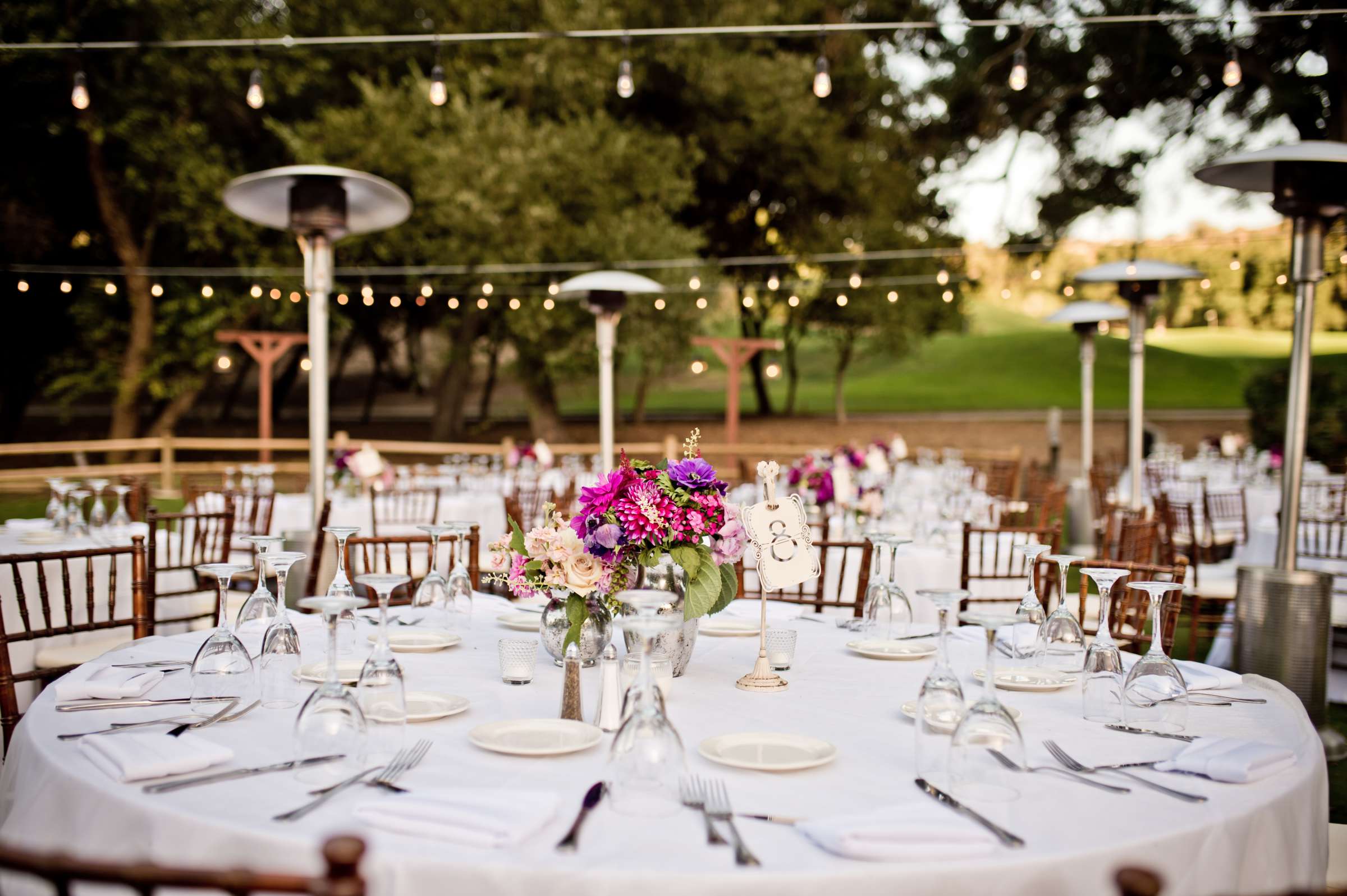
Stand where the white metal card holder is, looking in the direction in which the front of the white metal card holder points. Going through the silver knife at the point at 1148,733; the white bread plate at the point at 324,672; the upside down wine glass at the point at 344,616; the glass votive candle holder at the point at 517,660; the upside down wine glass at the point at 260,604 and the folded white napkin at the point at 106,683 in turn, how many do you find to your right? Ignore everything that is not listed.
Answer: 5

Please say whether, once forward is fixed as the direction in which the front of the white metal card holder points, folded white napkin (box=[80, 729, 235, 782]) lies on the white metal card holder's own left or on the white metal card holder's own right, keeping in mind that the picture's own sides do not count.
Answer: on the white metal card holder's own right

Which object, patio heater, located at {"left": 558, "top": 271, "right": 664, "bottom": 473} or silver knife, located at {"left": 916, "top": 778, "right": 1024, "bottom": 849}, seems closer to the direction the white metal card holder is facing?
the silver knife

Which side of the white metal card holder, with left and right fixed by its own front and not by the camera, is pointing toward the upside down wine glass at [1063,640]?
left

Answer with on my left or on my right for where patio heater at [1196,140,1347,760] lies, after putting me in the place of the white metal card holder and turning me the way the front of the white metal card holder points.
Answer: on my left

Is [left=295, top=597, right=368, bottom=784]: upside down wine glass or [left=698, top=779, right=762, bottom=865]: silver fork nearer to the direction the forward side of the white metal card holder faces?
the silver fork

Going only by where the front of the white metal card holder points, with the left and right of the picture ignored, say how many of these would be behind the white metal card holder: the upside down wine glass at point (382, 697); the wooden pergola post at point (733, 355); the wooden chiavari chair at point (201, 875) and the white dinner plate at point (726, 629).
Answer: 2

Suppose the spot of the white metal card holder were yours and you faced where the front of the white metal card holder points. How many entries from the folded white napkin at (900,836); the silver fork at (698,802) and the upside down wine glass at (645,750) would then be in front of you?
3

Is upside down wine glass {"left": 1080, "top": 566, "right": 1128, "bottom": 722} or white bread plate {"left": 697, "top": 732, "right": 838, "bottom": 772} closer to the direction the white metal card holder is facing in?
the white bread plate

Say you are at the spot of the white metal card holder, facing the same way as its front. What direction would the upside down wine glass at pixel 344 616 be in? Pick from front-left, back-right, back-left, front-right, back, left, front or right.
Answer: right

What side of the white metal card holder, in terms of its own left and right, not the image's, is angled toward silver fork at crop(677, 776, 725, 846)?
front

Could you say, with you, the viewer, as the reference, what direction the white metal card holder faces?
facing the viewer

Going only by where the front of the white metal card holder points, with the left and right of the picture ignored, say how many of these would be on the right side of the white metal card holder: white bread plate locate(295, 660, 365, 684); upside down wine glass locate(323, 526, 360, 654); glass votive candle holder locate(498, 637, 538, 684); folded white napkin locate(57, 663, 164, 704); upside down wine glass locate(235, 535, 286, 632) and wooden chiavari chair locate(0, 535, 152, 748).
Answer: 6

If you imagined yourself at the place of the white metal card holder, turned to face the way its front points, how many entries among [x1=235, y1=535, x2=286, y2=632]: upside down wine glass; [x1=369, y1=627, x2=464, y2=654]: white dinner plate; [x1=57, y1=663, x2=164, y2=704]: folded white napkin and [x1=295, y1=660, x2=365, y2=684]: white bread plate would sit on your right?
4

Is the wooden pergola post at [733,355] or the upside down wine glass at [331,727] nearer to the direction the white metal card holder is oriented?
the upside down wine glass

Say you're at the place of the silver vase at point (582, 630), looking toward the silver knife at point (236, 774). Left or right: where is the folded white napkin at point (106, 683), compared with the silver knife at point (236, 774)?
right

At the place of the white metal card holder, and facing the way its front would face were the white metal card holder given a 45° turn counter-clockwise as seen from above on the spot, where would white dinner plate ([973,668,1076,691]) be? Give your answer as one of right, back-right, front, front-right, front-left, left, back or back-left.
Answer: front-left

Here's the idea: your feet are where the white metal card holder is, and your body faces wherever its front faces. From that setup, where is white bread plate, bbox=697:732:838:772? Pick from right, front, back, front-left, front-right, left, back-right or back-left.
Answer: front

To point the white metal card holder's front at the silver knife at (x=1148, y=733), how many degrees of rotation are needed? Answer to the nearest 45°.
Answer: approximately 45° to its left
